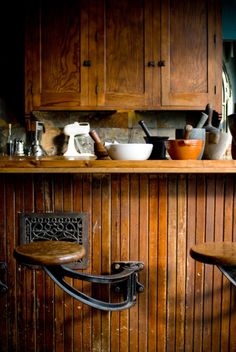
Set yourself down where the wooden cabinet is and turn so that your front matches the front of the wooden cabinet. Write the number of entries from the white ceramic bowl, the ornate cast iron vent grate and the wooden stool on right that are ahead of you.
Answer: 3

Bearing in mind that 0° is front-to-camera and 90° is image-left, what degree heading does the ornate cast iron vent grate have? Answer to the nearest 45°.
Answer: approximately 0°

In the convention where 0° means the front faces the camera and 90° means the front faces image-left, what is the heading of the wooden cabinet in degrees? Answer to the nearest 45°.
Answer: approximately 0°

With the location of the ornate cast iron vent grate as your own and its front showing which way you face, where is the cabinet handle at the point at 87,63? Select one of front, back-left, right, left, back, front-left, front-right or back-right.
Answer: back
